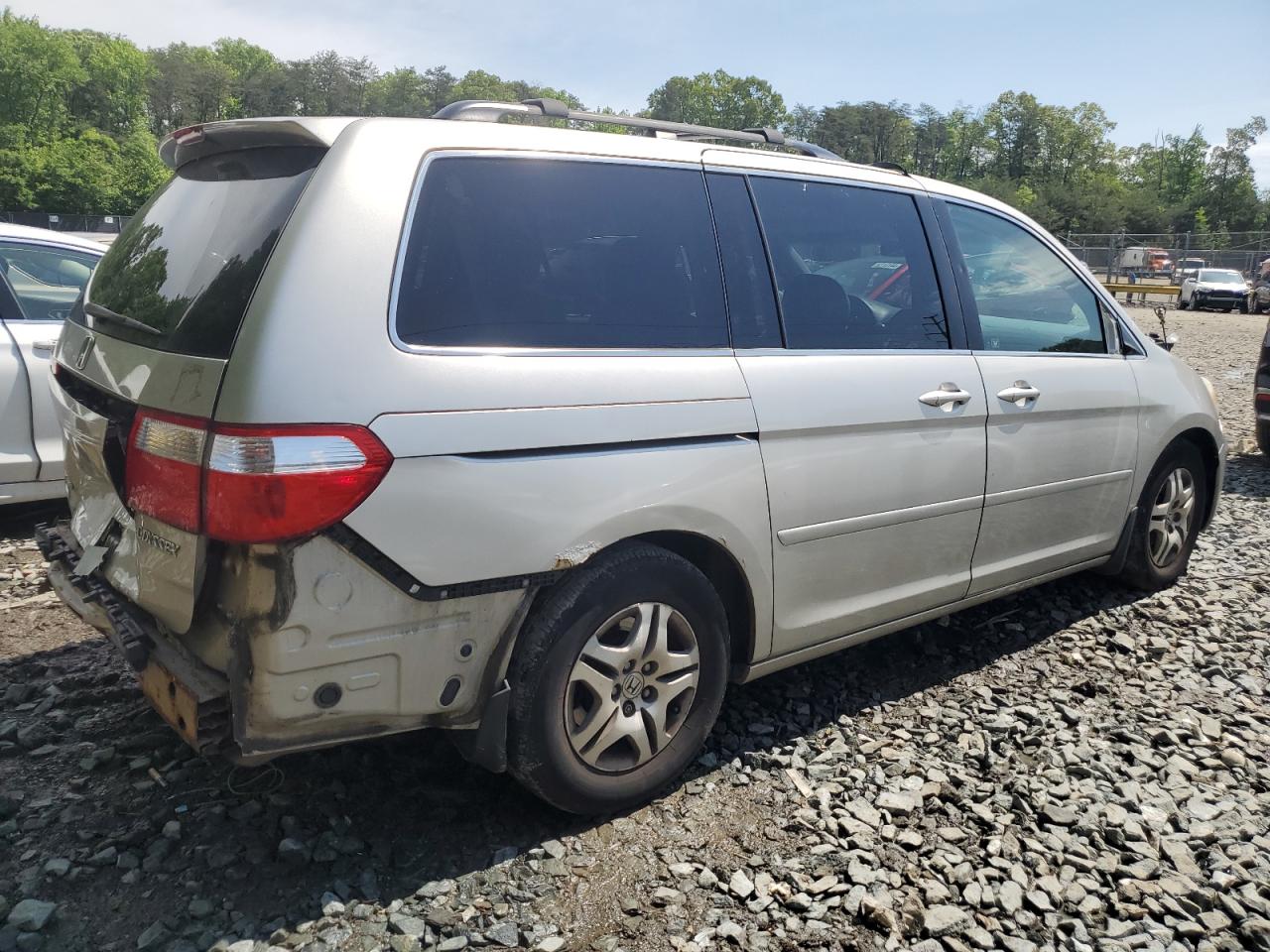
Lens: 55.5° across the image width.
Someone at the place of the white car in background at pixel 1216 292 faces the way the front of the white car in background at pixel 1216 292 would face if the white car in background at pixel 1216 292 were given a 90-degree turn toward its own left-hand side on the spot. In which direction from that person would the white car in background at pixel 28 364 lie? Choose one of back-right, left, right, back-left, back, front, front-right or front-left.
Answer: back-right

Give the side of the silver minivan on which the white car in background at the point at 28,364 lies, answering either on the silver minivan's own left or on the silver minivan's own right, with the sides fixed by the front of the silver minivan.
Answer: on the silver minivan's own left

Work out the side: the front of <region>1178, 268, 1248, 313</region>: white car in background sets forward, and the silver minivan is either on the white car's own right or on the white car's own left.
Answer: on the white car's own right

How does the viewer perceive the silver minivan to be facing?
facing away from the viewer and to the right of the viewer

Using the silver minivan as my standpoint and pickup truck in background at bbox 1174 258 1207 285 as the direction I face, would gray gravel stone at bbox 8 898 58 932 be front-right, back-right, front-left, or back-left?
back-left

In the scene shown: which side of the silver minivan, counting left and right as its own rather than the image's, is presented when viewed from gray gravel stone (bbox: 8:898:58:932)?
back

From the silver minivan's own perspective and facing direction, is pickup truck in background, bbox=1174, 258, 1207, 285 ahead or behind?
ahead

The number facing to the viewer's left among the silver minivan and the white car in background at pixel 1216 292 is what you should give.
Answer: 0
